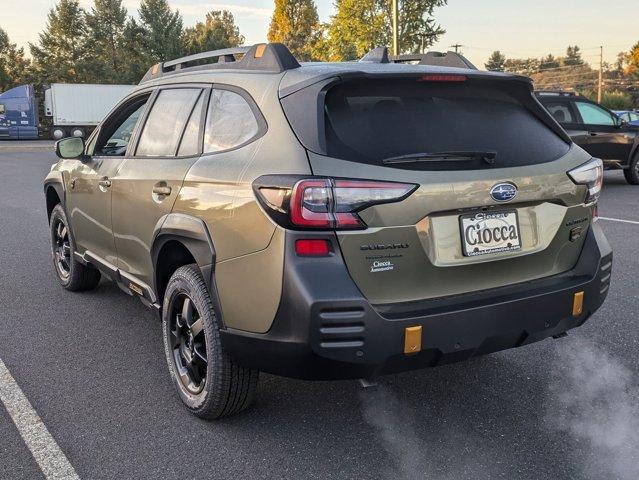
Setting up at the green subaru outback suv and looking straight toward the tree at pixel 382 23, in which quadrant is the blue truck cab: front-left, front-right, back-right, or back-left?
front-left

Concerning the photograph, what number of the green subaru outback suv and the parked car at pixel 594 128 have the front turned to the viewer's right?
1

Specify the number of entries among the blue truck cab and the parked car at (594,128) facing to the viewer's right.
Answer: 1

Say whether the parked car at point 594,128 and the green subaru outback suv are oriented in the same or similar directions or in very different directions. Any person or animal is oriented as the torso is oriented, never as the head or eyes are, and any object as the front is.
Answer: very different directions

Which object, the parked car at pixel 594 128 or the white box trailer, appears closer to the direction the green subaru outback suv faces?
the white box trailer

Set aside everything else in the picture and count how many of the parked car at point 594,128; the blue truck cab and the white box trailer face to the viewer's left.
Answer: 2

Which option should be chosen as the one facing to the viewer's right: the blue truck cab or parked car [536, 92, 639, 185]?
the parked car

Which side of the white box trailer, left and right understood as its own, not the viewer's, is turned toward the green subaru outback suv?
left

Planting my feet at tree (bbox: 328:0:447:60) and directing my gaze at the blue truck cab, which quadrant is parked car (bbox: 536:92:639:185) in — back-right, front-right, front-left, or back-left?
front-left

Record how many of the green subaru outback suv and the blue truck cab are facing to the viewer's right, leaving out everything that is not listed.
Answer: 0

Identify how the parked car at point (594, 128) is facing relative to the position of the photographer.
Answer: facing to the right of the viewer

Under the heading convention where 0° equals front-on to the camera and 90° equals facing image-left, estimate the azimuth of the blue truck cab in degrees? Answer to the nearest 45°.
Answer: approximately 90°

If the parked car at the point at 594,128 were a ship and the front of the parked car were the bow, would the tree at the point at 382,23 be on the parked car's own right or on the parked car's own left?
on the parked car's own left

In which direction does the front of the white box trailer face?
to the viewer's left
